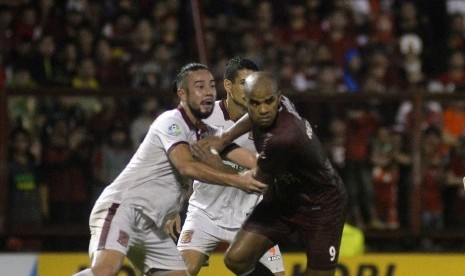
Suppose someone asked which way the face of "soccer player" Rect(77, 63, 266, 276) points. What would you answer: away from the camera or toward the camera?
toward the camera

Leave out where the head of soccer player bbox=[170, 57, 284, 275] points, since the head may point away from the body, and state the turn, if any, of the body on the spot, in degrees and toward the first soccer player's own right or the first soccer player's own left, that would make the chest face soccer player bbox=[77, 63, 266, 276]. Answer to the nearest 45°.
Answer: approximately 90° to the first soccer player's own right

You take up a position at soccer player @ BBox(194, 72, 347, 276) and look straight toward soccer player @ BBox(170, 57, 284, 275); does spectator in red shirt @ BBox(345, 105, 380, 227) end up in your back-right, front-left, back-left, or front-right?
front-right

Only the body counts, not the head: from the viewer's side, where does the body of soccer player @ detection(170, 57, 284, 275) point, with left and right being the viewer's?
facing the viewer and to the right of the viewer

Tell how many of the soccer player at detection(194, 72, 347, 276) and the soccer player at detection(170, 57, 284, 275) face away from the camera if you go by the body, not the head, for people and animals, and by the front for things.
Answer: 0

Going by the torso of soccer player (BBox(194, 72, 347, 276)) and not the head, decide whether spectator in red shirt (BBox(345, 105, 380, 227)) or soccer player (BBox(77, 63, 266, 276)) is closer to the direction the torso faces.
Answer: the soccer player

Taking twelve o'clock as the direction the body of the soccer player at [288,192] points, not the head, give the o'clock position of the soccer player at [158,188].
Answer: the soccer player at [158,188] is roughly at 1 o'clock from the soccer player at [288,192].

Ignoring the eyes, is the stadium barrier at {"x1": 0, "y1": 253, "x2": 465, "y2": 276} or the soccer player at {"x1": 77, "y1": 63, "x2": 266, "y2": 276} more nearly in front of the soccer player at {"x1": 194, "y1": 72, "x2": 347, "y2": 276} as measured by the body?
the soccer player

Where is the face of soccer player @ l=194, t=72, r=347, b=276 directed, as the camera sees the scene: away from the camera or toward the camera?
toward the camera

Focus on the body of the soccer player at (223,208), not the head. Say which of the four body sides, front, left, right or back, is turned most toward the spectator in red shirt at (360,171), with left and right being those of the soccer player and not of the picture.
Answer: back

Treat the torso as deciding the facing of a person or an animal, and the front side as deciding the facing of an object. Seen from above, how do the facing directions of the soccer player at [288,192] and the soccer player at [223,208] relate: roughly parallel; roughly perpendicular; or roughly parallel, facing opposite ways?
roughly perpendicular

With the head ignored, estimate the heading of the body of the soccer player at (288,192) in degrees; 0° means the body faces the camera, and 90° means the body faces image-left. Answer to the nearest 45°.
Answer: approximately 45°
